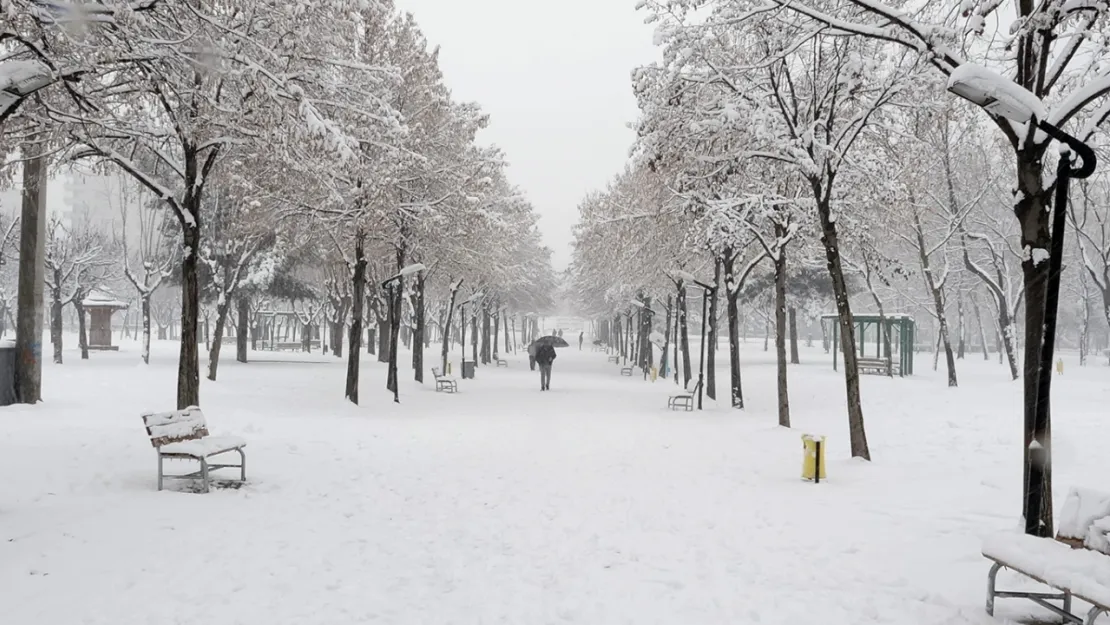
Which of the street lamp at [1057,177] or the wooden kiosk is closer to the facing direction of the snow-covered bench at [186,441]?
the street lamp

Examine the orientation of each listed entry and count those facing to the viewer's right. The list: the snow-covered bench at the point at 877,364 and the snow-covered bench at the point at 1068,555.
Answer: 0

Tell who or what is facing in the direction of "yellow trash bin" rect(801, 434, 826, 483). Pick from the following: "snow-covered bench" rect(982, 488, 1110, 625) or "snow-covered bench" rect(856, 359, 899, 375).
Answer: "snow-covered bench" rect(856, 359, 899, 375)

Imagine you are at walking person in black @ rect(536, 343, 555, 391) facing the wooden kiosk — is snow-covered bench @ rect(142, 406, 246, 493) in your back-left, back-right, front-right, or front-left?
back-left

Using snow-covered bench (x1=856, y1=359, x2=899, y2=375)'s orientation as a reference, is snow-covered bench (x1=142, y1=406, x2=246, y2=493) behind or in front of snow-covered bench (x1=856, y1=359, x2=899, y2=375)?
in front

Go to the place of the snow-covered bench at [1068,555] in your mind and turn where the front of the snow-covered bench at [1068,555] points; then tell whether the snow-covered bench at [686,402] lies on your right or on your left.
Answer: on your right

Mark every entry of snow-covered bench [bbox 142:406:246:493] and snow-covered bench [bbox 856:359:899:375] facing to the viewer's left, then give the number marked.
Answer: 0

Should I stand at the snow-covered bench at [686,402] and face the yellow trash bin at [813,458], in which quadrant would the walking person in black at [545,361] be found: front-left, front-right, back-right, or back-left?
back-right

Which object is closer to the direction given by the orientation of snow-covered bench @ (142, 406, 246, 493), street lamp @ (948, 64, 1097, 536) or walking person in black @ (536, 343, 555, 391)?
the street lamp

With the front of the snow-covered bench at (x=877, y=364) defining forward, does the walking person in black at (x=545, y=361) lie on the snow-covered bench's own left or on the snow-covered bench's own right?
on the snow-covered bench's own right

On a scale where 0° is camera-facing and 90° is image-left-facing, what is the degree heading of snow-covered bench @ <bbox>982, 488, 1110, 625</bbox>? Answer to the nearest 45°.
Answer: approximately 45°
